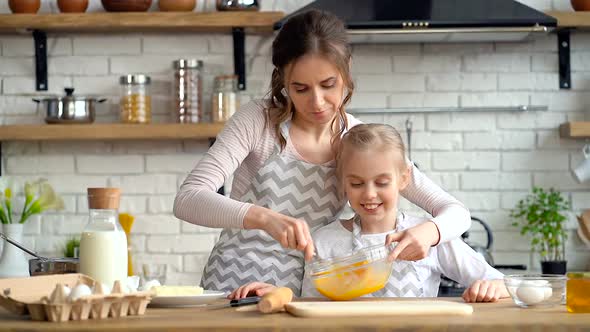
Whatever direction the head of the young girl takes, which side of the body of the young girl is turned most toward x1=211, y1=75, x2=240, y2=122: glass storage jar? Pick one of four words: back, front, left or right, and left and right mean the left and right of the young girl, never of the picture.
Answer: back

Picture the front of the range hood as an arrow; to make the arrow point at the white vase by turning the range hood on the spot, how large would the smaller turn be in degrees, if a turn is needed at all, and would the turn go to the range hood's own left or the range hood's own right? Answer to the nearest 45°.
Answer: approximately 90° to the range hood's own right

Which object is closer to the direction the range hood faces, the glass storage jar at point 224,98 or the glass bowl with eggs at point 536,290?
the glass bowl with eggs

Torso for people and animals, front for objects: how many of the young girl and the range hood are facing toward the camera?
2

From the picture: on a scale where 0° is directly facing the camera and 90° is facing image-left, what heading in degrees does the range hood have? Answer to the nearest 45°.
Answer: approximately 0°

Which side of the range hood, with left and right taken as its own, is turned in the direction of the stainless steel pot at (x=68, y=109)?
right

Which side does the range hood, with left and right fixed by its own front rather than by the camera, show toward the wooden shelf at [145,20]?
right

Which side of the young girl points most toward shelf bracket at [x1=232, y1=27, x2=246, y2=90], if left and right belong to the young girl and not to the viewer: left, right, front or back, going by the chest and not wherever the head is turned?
back
